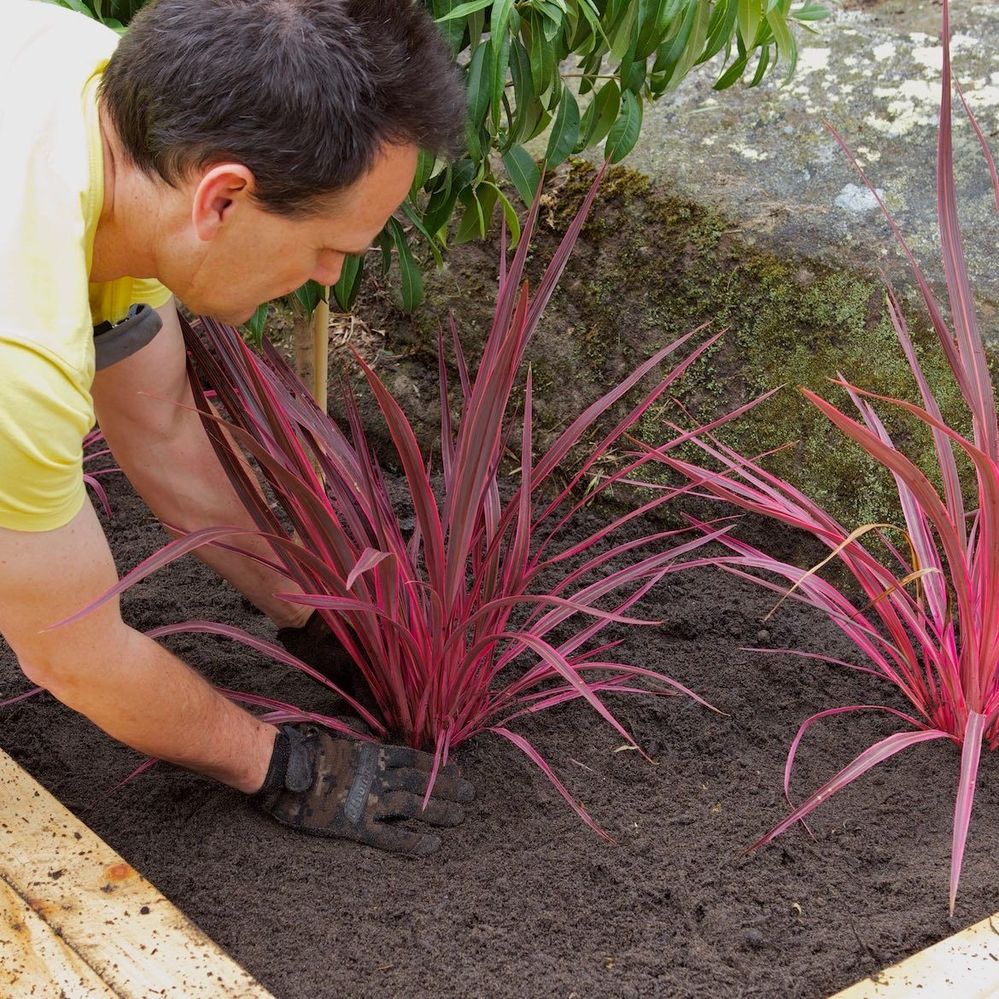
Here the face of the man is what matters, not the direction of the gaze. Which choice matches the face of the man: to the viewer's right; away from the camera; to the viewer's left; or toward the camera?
to the viewer's right

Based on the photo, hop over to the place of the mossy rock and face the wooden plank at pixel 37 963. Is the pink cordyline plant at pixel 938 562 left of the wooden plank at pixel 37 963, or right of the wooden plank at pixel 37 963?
left

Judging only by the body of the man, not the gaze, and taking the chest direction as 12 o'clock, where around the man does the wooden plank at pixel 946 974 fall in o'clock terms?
The wooden plank is roughly at 1 o'clock from the man.

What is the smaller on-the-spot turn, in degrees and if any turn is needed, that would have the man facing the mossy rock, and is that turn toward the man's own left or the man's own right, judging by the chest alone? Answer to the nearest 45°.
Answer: approximately 45° to the man's own left

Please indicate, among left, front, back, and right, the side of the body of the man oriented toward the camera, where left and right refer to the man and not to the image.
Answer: right

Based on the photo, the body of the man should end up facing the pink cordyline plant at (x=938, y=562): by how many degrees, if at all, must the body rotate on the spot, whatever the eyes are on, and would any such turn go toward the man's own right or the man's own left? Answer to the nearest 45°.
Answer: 0° — they already face it
